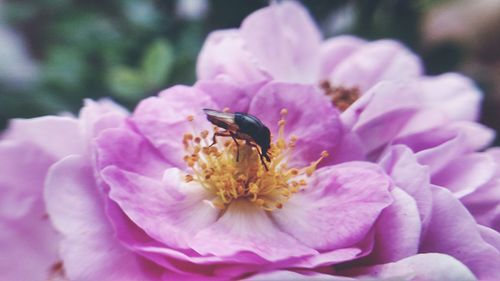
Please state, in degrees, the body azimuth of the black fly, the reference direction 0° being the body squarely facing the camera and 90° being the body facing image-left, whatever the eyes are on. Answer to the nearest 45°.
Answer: approximately 270°
